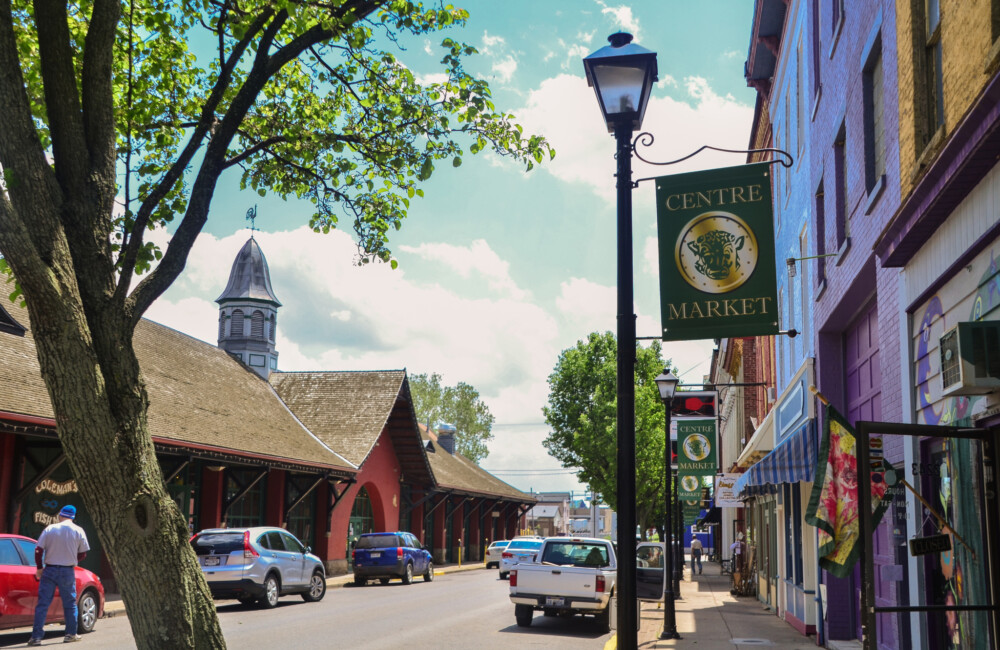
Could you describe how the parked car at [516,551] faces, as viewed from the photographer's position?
facing away from the viewer

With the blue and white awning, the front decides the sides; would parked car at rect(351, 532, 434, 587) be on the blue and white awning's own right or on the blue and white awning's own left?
on the blue and white awning's own right

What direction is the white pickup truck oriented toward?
away from the camera

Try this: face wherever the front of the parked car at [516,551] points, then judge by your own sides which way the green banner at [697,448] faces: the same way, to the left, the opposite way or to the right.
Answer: the opposite way

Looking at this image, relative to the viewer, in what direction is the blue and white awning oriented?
to the viewer's left

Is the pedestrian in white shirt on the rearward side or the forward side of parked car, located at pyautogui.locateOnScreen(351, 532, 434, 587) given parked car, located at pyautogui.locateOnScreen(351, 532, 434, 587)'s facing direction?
on the rearward side

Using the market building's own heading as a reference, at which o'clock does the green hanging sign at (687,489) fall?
The green hanging sign is roughly at 12 o'clock from the market building.

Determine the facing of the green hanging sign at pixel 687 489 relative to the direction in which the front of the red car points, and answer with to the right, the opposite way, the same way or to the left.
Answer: the opposite way

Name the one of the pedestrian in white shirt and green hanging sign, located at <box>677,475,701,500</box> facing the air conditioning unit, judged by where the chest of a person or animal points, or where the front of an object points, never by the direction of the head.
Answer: the green hanging sign

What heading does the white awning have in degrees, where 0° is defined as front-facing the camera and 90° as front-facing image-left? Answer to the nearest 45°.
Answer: approximately 90°

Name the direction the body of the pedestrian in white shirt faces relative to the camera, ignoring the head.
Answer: away from the camera

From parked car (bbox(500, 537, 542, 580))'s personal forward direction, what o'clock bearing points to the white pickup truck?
The white pickup truck is roughly at 6 o'clock from the parked car.
